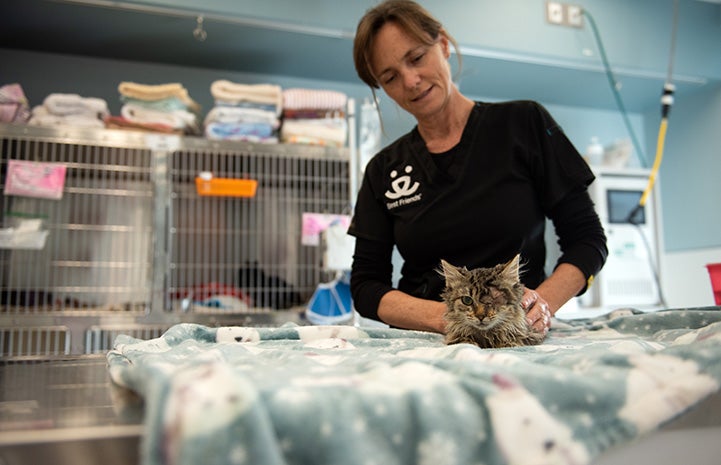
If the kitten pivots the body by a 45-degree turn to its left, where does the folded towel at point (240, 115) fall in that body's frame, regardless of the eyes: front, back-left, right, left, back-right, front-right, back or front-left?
back

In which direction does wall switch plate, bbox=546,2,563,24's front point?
toward the camera

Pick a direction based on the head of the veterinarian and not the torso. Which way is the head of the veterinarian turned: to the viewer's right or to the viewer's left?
to the viewer's right

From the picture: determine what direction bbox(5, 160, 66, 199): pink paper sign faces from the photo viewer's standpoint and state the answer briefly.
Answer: facing the viewer

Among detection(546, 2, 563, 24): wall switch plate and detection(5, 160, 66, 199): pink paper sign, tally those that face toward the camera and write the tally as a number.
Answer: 2

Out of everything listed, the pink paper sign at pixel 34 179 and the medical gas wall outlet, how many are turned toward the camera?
2

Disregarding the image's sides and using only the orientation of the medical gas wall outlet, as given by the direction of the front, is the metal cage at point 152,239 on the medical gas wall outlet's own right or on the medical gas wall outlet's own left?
on the medical gas wall outlet's own right

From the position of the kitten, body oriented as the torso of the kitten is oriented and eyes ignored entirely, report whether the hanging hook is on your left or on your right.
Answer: on your right

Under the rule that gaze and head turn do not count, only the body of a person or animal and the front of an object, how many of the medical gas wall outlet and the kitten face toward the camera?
2

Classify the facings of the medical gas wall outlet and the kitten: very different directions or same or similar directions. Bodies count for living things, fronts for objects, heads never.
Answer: same or similar directions

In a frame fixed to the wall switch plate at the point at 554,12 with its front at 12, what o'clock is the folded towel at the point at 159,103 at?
The folded towel is roughly at 2 o'clock from the wall switch plate.

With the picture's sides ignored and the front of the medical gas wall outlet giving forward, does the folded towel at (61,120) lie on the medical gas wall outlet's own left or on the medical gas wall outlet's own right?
on the medical gas wall outlet's own right

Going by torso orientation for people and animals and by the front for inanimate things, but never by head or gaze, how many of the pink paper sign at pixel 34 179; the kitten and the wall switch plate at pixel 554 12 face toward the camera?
3

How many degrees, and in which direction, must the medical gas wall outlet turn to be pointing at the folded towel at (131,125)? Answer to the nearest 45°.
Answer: approximately 45° to its right
